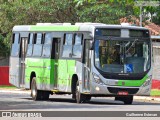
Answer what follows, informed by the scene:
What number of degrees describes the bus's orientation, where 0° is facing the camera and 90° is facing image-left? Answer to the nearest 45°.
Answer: approximately 315°
